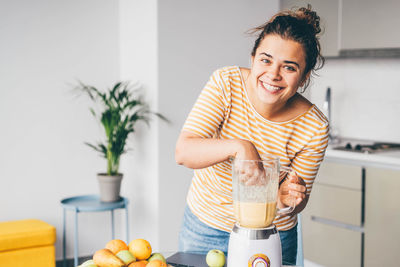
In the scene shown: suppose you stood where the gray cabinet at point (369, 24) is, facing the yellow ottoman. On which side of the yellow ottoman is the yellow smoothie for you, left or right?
left

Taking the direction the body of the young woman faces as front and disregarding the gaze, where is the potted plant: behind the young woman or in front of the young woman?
behind

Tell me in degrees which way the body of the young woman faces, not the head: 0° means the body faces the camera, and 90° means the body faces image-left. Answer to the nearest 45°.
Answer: approximately 0°

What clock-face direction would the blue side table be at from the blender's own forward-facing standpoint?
The blue side table is roughly at 5 o'clock from the blender.
